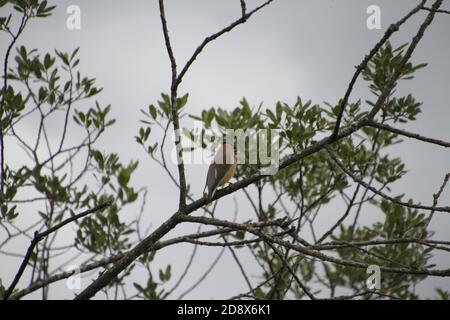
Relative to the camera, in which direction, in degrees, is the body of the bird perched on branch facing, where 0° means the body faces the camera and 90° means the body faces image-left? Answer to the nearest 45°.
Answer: approximately 270°
